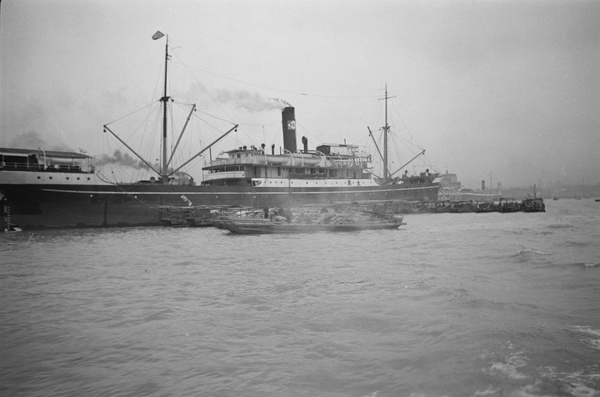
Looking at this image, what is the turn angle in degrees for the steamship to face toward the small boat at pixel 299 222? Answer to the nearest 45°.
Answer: approximately 90° to its right

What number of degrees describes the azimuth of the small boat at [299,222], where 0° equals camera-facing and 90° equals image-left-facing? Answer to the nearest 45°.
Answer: approximately 90°

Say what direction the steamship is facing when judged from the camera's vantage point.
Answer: facing away from the viewer and to the right of the viewer

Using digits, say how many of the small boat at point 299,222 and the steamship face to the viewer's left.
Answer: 1
